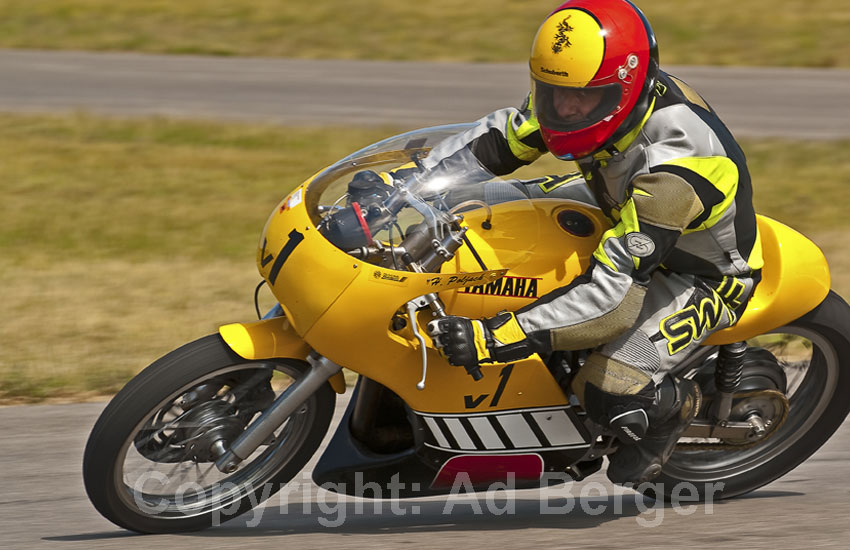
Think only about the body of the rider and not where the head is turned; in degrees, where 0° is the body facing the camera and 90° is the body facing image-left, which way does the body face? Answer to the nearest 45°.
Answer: approximately 45°
